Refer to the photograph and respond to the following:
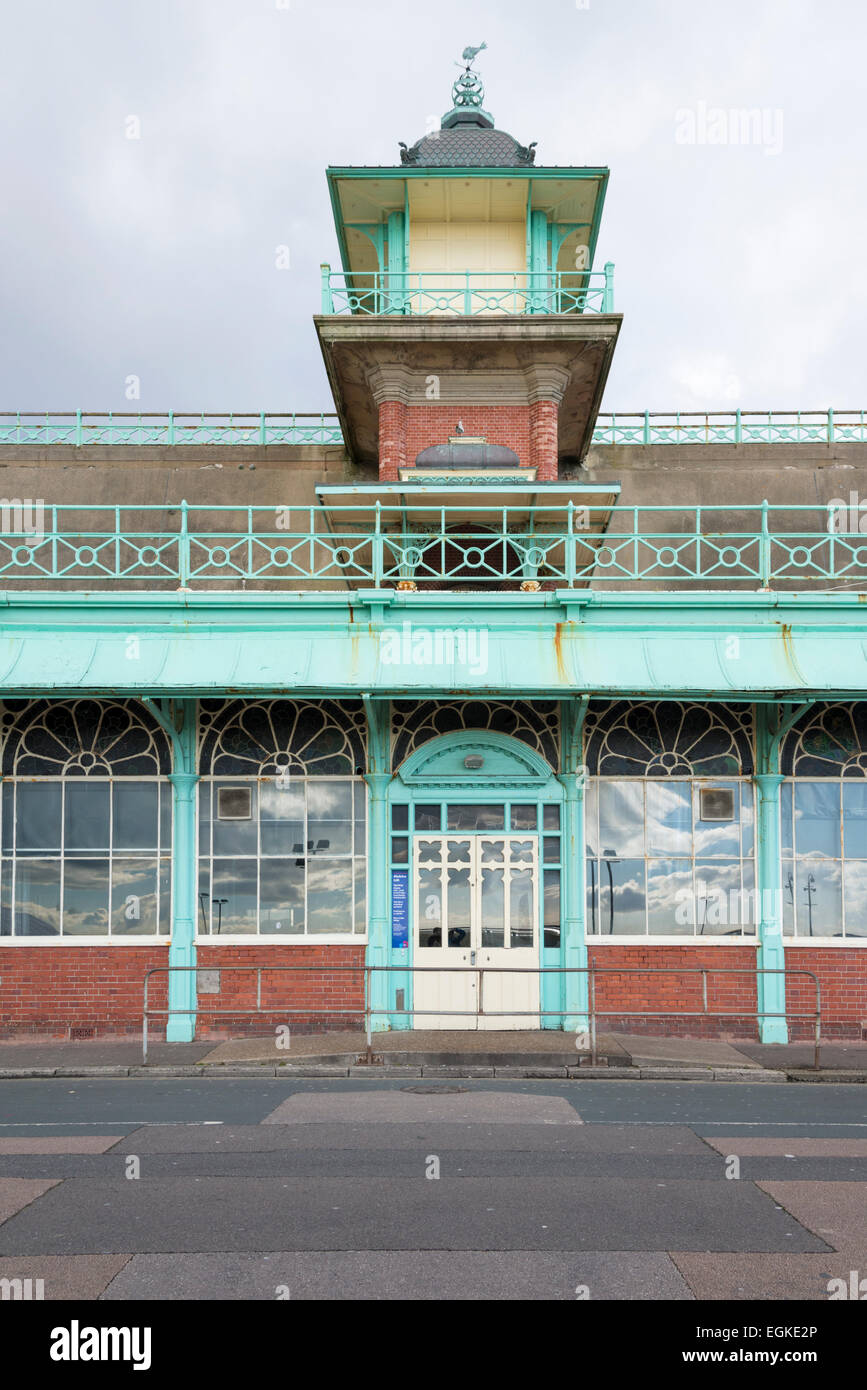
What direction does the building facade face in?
toward the camera
